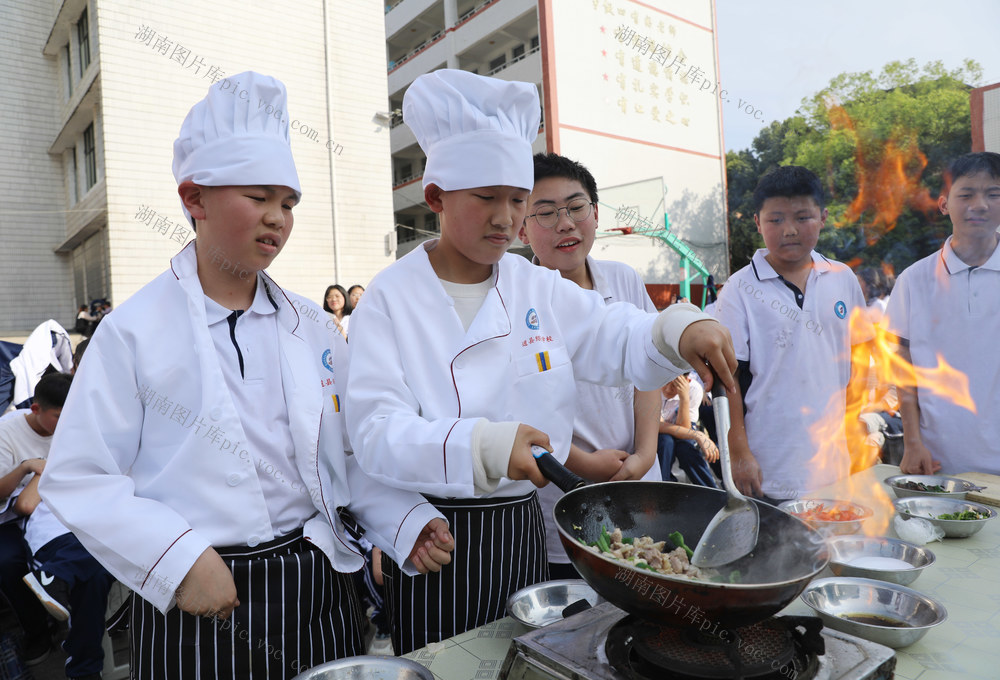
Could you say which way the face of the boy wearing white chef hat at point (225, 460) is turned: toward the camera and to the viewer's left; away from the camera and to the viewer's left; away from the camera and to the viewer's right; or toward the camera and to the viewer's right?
toward the camera and to the viewer's right

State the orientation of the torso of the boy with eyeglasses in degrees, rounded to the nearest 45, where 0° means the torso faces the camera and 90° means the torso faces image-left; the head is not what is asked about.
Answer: approximately 0°

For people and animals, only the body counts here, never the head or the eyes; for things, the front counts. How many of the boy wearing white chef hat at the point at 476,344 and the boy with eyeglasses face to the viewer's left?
0

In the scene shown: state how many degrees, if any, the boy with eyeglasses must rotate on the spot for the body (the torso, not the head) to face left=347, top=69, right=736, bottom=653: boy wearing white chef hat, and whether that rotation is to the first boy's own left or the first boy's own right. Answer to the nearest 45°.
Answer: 0° — they already face them

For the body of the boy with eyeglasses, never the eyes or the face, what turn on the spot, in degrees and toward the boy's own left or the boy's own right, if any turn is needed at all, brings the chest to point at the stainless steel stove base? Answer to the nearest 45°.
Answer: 0° — they already face it

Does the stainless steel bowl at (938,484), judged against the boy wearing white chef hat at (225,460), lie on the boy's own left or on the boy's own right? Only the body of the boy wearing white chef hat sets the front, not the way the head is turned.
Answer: on the boy's own left

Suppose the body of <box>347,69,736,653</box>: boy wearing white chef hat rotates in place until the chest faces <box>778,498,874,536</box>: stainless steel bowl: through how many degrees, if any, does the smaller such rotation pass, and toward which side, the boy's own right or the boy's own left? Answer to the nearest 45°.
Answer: approximately 90° to the boy's own left

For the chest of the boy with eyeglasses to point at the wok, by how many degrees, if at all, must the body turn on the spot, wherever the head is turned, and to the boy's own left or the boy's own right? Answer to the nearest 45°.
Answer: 0° — they already face it

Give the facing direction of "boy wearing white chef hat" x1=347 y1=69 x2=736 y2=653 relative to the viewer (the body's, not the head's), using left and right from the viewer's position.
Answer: facing the viewer and to the right of the viewer

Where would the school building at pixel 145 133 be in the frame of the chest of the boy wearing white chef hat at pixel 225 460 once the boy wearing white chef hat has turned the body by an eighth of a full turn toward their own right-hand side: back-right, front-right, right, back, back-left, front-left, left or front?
back

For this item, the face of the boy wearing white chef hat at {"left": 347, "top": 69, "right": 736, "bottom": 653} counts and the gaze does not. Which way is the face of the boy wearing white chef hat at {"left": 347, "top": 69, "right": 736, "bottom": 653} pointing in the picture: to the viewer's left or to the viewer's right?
to the viewer's right

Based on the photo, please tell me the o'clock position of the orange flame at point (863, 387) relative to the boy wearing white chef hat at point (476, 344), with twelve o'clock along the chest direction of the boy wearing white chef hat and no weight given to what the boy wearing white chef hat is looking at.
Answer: The orange flame is roughly at 9 o'clock from the boy wearing white chef hat.

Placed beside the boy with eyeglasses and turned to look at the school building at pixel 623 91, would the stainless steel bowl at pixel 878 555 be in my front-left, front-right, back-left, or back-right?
back-right

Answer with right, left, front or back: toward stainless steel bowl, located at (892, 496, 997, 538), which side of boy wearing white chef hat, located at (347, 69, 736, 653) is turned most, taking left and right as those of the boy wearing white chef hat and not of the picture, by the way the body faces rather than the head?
left

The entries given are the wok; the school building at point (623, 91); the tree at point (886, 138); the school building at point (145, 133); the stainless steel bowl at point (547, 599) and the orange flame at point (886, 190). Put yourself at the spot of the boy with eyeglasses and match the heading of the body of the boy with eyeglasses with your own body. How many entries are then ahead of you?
2
